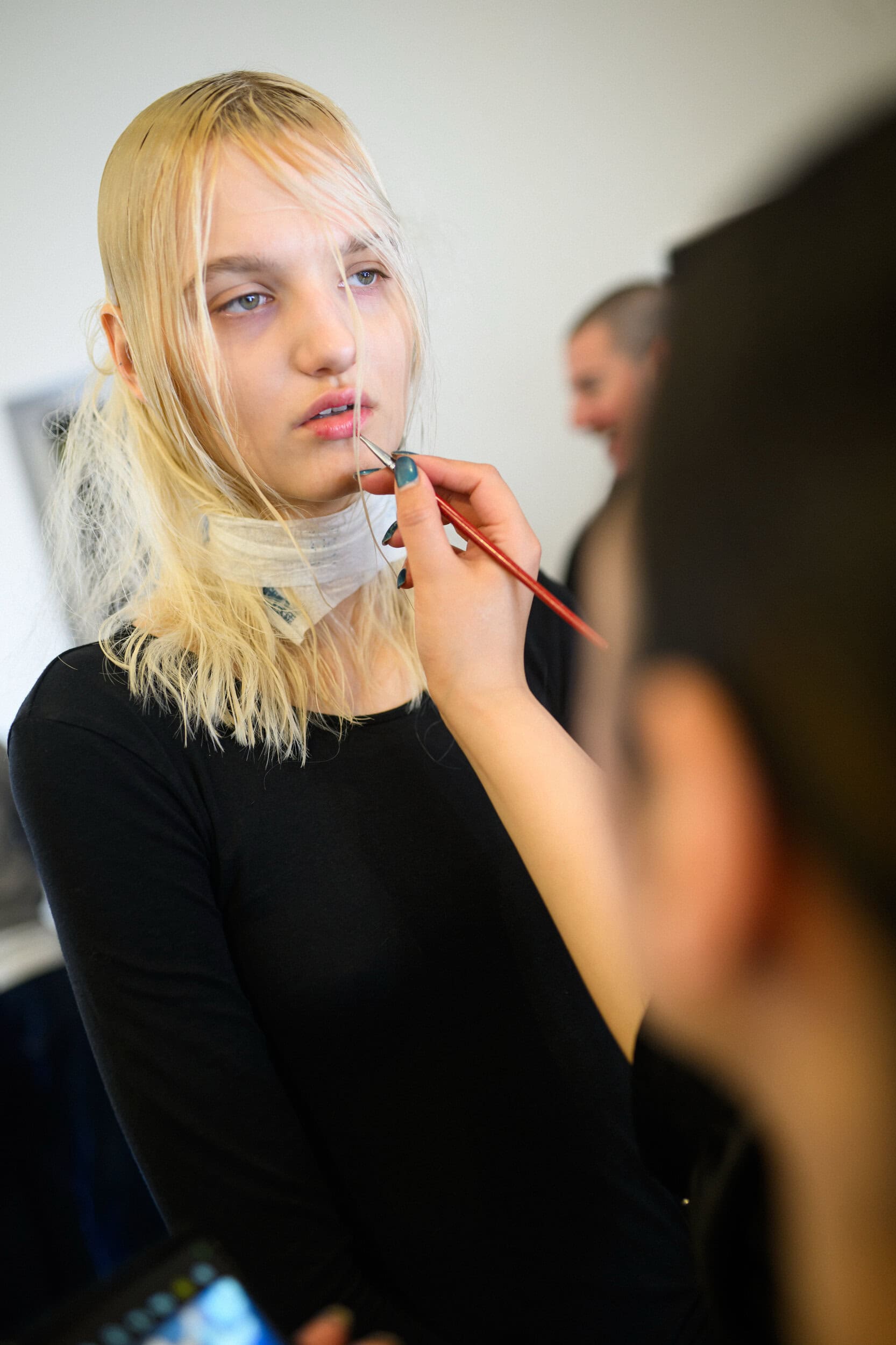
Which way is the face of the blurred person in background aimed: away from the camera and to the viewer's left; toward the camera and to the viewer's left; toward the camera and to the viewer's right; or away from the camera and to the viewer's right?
toward the camera and to the viewer's left

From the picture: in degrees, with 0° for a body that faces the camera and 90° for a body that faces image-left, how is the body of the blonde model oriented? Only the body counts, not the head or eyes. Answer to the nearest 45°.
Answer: approximately 315°

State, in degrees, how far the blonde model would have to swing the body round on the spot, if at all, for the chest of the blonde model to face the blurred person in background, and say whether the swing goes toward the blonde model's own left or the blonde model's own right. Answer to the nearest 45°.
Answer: approximately 90° to the blonde model's own left
